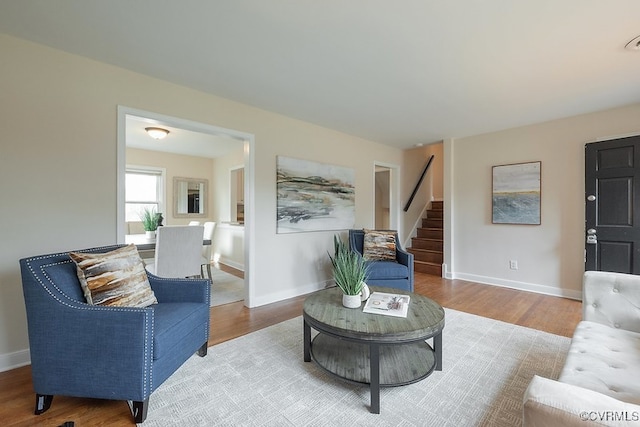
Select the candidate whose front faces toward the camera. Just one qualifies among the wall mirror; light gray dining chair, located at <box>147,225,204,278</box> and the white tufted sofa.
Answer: the wall mirror

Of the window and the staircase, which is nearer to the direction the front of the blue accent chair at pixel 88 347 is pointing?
the staircase

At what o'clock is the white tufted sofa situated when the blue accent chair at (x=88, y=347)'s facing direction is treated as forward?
The white tufted sofa is roughly at 12 o'clock from the blue accent chair.

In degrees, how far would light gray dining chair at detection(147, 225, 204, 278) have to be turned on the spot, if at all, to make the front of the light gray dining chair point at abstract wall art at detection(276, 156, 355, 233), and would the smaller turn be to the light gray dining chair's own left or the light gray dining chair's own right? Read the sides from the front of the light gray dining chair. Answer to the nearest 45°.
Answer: approximately 135° to the light gray dining chair's own right

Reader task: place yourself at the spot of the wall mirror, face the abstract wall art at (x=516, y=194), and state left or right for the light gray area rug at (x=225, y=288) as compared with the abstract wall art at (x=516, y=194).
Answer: right

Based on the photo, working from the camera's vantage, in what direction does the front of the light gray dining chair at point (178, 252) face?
facing away from the viewer and to the left of the viewer

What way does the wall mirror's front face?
toward the camera

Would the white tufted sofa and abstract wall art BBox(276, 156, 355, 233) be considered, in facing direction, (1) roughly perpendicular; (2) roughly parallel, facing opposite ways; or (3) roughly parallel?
roughly parallel, facing opposite ways

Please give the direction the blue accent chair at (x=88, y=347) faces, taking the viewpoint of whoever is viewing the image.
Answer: facing the viewer and to the right of the viewer

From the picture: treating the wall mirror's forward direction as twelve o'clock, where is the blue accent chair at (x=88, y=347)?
The blue accent chair is roughly at 12 o'clock from the wall mirror.

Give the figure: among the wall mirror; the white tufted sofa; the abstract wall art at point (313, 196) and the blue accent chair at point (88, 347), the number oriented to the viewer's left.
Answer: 1

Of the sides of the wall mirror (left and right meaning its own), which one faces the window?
right

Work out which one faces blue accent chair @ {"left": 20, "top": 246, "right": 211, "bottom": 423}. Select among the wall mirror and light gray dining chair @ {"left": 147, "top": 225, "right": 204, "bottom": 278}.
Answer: the wall mirror

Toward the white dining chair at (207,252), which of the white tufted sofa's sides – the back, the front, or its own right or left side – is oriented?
front

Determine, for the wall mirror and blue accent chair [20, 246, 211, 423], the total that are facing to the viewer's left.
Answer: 0
